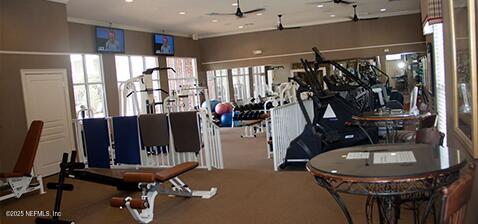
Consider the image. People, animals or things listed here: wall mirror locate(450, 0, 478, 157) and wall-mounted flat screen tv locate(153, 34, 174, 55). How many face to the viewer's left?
1

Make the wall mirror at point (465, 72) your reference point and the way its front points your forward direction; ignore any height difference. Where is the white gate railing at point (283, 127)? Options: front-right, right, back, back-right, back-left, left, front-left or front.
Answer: front-right

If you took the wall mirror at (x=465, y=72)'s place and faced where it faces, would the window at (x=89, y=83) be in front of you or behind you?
in front

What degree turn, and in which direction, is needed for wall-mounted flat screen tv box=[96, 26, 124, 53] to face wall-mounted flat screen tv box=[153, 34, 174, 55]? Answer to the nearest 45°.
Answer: approximately 90° to its left

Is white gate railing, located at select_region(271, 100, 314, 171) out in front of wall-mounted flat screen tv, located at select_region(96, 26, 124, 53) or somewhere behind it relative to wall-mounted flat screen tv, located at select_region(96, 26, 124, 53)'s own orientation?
in front

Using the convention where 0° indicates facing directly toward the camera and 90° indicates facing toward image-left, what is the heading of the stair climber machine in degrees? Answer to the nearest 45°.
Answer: approximately 45°

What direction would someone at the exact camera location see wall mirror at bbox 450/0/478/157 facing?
facing to the left of the viewer

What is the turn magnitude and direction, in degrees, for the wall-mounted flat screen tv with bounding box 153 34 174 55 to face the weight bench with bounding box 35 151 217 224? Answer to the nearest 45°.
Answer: approximately 45° to its right

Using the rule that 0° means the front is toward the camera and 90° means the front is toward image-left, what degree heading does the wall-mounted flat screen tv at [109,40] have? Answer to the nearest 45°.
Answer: approximately 315°

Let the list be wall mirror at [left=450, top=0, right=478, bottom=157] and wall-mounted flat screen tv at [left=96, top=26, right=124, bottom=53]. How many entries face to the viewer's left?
1

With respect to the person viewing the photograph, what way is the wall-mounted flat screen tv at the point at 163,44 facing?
facing the viewer and to the right of the viewer
